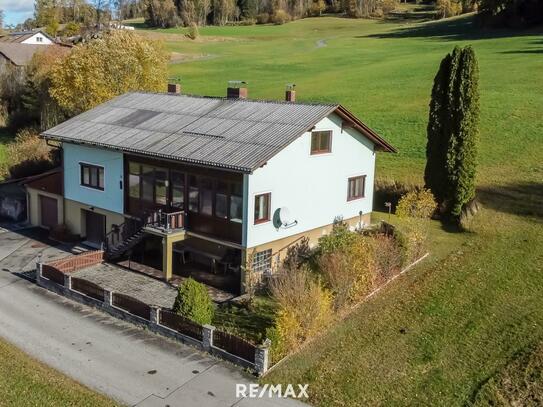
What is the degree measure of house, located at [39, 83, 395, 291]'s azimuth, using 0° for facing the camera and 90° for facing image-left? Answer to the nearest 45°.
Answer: approximately 45°

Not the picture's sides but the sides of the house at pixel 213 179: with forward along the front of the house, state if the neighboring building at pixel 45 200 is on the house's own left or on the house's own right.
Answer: on the house's own right

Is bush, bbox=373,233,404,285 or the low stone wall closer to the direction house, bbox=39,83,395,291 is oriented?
the low stone wall

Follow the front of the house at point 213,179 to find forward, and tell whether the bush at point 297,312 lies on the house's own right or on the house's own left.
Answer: on the house's own left

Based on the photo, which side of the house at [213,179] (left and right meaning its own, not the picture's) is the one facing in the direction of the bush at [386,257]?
left

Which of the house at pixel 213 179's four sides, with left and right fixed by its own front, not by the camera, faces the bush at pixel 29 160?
right

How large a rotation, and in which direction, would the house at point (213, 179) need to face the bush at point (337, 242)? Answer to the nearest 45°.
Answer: approximately 90° to its left

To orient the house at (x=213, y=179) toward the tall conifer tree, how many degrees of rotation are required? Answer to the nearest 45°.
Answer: approximately 135° to its left
